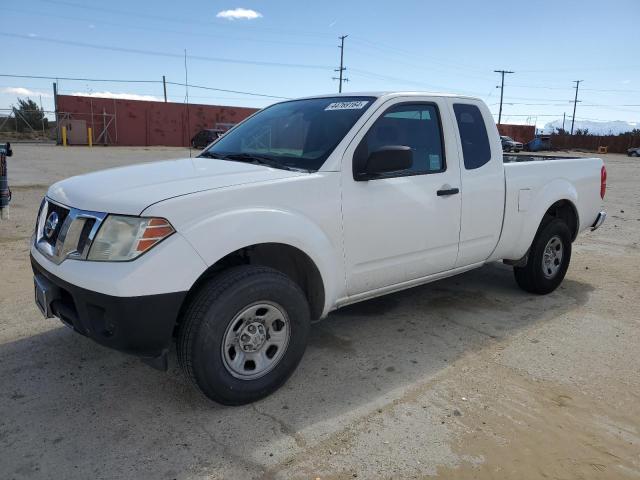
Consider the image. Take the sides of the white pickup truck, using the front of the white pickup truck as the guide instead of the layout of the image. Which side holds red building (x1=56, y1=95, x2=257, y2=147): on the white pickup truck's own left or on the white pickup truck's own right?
on the white pickup truck's own right

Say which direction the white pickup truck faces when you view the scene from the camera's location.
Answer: facing the viewer and to the left of the viewer

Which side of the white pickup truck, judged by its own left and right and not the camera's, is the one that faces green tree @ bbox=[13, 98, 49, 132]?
right

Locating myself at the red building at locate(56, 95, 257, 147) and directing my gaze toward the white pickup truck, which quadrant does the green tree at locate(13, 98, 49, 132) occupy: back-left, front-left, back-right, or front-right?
back-right

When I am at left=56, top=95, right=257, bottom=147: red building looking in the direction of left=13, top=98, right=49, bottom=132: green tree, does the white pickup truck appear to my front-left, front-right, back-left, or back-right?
back-left
